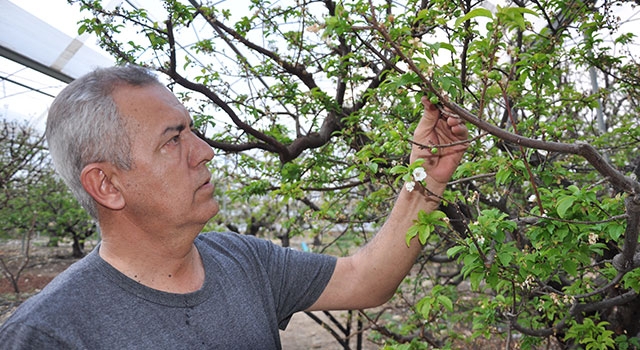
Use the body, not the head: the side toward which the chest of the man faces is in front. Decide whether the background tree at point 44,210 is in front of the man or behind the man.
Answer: behind

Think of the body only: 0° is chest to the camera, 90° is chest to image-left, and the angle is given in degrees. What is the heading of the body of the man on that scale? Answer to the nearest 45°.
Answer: approximately 315°

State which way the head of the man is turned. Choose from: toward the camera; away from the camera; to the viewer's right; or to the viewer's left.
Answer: to the viewer's right
